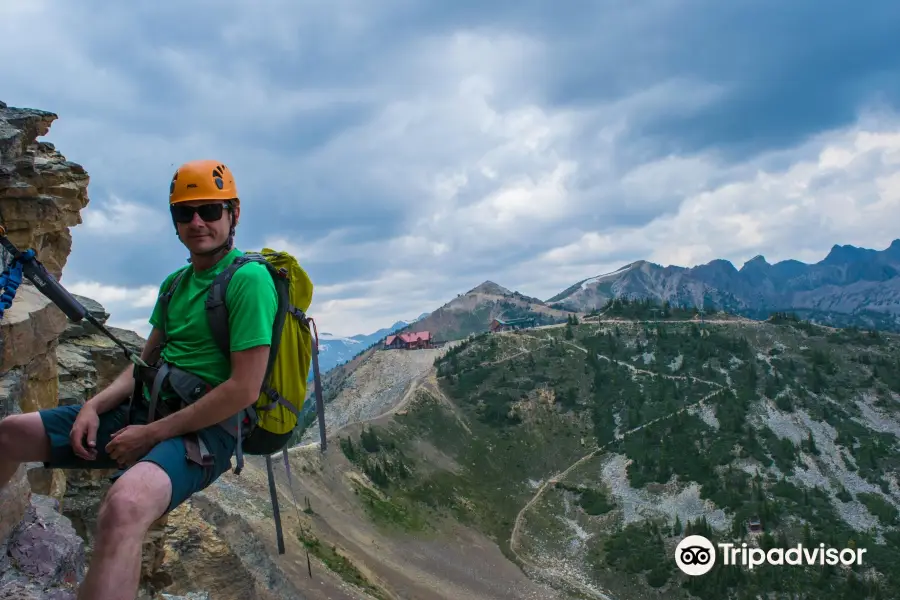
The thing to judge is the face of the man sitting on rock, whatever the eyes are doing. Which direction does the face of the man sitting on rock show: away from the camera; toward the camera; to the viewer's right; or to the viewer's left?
toward the camera

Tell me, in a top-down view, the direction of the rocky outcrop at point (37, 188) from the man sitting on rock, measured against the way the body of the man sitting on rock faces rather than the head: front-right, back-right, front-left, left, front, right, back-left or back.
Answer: front-right

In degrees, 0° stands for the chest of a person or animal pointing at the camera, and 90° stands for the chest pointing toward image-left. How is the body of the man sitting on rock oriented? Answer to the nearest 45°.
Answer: approximately 45°
